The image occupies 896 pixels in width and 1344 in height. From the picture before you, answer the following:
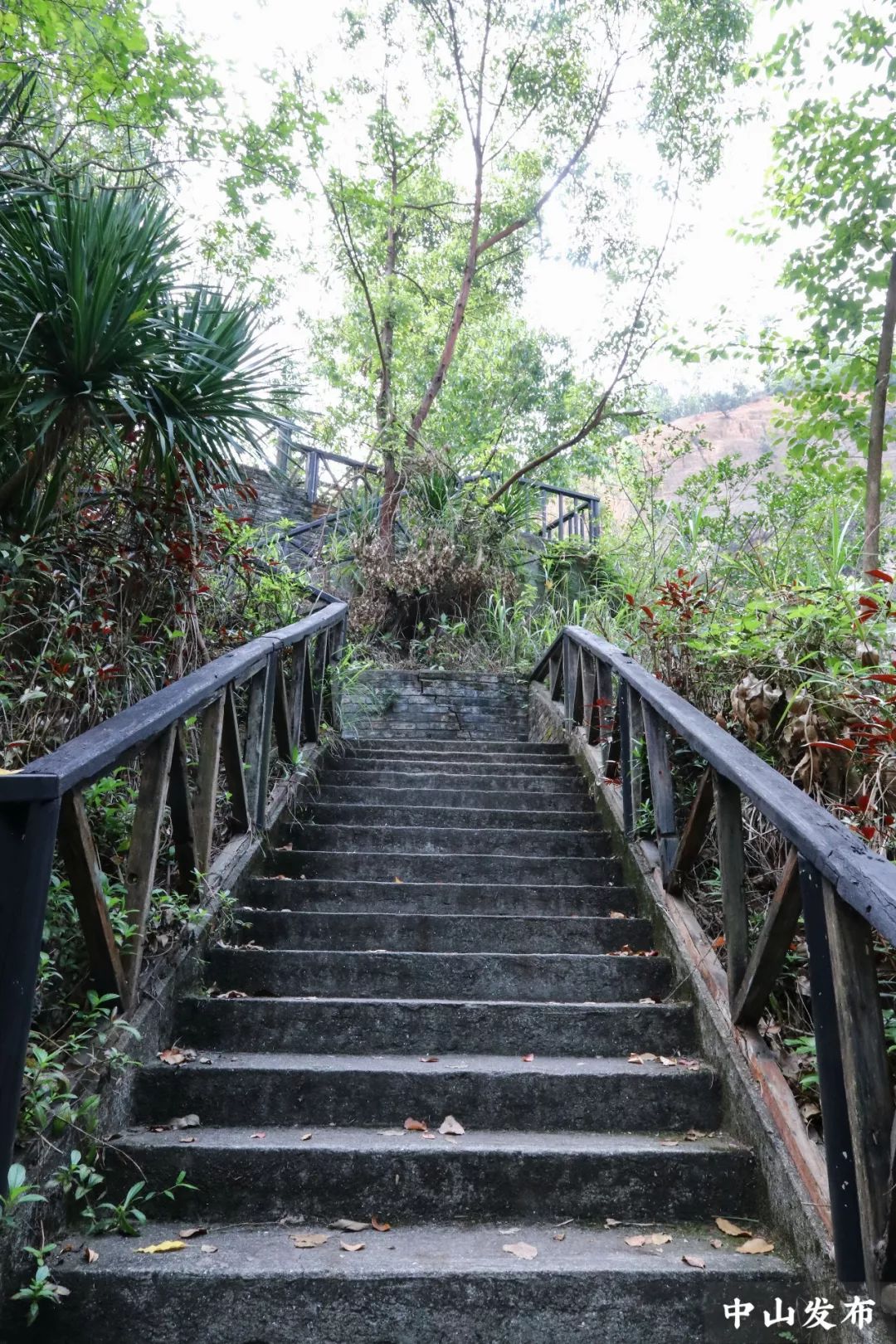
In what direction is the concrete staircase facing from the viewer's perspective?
toward the camera

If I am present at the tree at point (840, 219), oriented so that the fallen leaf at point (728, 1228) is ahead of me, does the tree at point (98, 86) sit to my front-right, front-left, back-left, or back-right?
front-right

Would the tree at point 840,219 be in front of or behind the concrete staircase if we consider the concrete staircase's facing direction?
behind
